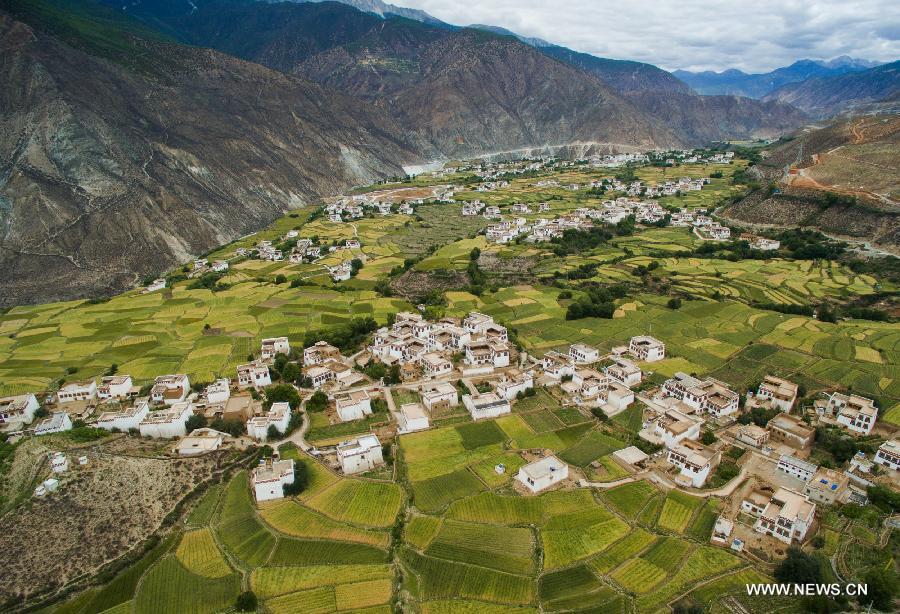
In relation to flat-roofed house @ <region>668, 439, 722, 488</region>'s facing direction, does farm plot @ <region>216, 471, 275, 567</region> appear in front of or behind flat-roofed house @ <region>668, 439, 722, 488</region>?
in front

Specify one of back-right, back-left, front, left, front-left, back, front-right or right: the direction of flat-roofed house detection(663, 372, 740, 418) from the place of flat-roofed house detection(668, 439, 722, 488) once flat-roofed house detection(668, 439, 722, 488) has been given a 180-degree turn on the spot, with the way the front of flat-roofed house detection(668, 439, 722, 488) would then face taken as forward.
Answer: front-left

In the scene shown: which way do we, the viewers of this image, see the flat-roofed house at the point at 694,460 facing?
facing the viewer and to the left of the viewer

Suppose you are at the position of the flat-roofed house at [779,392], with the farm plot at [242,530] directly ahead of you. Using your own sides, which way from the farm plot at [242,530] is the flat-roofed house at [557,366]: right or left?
right

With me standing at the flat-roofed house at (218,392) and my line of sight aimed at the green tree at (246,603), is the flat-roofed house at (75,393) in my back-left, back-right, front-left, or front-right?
back-right

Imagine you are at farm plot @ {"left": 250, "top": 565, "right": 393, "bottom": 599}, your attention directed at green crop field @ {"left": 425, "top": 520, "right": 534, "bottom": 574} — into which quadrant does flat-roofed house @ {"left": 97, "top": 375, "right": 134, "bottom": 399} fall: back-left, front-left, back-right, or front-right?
back-left

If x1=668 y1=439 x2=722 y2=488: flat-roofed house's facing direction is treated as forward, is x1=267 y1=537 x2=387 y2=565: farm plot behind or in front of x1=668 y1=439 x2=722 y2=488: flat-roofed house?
in front

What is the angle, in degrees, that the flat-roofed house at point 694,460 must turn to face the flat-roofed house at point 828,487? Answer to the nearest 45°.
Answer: approximately 135° to its left

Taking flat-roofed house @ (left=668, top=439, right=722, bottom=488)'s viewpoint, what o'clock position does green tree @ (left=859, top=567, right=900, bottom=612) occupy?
The green tree is roughly at 9 o'clock from the flat-roofed house.

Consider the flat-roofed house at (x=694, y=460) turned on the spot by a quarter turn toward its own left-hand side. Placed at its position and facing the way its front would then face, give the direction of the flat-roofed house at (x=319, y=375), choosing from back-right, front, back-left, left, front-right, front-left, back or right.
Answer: back-right
